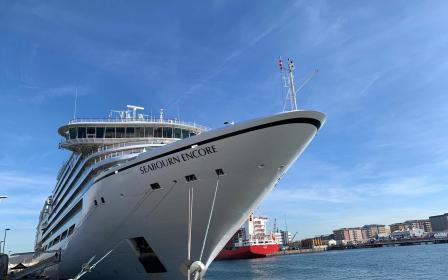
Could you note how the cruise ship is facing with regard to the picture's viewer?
facing the viewer and to the right of the viewer
